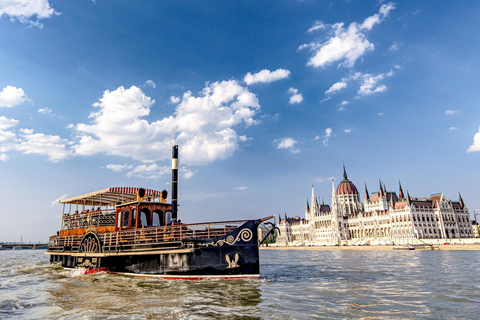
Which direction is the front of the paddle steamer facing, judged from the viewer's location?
facing the viewer and to the right of the viewer
